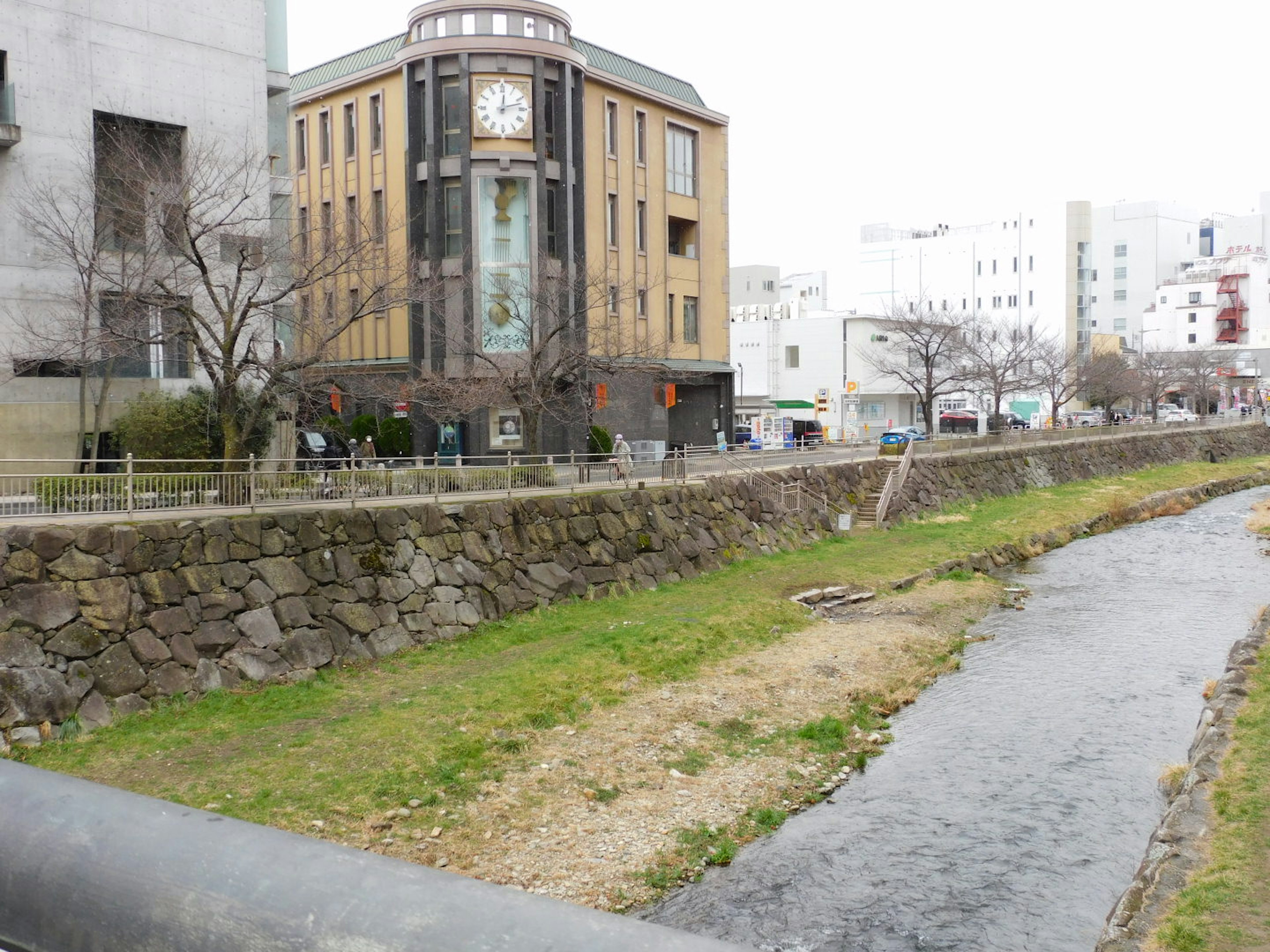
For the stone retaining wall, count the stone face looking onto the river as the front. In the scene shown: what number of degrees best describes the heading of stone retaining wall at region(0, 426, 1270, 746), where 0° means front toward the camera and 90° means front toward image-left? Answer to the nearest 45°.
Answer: approximately 315°

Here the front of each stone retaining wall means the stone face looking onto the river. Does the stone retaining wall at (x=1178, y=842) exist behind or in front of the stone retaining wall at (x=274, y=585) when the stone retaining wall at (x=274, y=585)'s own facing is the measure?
in front

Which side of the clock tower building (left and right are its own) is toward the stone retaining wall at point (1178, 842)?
front

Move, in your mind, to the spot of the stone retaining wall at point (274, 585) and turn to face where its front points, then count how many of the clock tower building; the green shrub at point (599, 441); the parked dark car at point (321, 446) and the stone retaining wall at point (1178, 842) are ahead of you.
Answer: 1

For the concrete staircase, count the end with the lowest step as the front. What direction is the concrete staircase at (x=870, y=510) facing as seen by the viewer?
toward the camera

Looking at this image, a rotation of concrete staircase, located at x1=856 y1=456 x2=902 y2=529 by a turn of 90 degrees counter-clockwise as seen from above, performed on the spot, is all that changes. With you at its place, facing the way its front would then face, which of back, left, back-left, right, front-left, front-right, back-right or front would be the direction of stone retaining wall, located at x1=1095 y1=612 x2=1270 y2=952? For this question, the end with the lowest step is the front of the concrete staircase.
right

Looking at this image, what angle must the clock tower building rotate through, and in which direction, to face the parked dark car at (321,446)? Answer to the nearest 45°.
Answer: approximately 45° to its right

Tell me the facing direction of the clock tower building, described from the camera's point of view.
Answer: facing the viewer

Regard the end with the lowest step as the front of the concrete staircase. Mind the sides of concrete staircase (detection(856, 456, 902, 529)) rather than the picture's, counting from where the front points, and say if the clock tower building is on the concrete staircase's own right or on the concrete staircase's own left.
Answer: on the concrete staircase's own right
